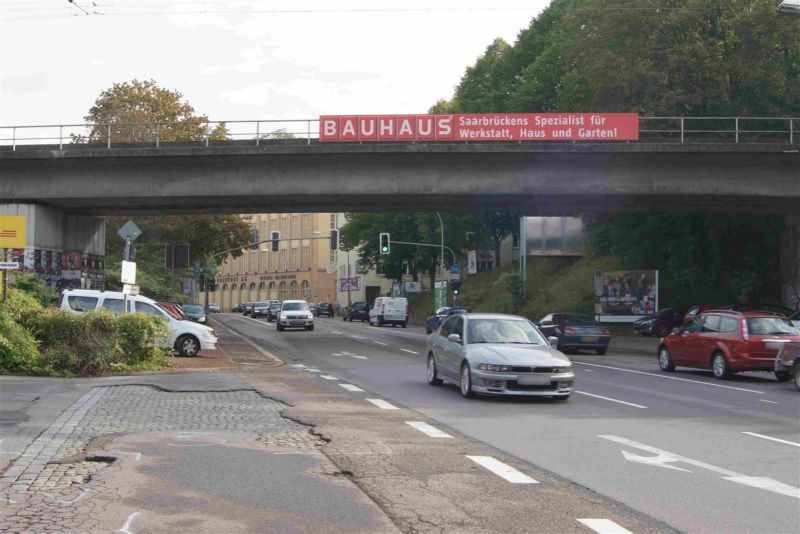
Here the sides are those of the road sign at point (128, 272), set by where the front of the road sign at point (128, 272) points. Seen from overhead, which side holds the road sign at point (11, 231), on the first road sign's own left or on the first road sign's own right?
on the first road sign's own right

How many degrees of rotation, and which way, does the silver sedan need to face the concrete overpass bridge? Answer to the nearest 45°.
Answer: approximately 135° to its left

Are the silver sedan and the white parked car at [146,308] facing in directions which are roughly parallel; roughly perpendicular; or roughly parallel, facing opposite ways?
roughly perpendicular

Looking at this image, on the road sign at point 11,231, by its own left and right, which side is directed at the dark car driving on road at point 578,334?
left

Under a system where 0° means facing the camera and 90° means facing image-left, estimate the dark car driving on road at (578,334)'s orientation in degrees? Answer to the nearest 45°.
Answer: approximately 135°

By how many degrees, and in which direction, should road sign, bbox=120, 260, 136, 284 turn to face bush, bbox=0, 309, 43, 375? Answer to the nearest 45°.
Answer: approximately 45° to its right

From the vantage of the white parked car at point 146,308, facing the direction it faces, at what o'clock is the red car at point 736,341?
The red car is roughly at 1 o'clock from the white parked car.

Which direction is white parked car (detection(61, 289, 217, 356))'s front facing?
to the viewer's right

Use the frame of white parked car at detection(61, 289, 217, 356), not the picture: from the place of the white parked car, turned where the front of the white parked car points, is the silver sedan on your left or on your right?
on your right

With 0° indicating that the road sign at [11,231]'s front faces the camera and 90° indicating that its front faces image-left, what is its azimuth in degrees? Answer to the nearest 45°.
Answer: approximately 0°

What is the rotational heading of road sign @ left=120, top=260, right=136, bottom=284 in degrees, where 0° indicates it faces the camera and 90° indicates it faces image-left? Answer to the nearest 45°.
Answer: approximately 0°
